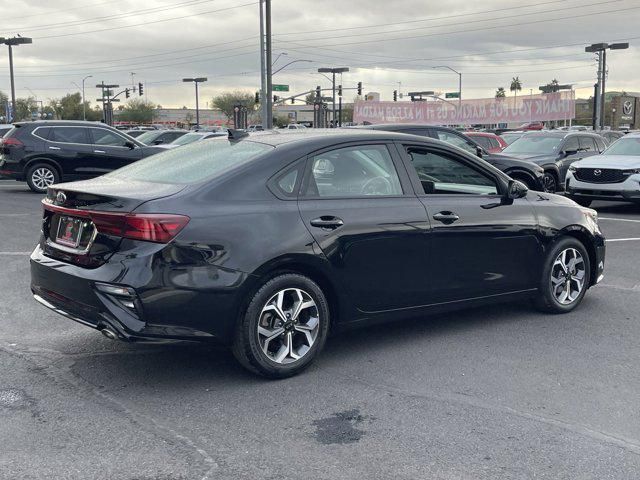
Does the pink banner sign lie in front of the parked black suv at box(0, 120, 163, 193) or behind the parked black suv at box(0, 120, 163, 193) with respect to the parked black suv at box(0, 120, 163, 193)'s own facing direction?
in front

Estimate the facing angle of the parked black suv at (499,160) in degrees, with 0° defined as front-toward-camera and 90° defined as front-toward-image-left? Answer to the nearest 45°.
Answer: approximately 270°

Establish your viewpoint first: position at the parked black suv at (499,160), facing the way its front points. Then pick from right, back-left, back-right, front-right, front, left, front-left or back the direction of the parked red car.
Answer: left

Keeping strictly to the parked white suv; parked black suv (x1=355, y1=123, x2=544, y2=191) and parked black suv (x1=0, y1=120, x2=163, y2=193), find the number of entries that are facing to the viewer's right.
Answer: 2

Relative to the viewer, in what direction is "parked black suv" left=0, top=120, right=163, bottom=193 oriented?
to the viewer's right

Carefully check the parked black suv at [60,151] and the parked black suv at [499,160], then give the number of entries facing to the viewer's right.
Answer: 2

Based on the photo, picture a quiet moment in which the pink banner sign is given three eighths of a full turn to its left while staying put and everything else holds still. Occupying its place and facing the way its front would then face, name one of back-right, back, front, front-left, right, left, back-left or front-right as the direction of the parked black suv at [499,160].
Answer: left

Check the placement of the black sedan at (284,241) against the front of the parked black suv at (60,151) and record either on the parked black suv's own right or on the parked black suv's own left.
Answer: on the parked black suv's own right

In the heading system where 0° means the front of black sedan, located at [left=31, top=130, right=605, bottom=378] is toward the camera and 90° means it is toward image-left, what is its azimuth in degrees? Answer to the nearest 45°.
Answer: approximately 225°

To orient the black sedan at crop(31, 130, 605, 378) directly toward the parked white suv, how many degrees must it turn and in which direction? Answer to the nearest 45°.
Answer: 0° — it already faces it

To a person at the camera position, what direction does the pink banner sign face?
facing away from the viewer and to the right of the viewer

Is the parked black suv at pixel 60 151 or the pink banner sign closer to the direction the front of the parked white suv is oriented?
the parked black suv

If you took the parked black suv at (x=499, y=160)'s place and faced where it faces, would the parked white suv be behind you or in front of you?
in front

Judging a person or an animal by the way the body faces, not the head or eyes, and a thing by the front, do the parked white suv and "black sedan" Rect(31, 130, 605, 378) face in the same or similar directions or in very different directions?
very different directions

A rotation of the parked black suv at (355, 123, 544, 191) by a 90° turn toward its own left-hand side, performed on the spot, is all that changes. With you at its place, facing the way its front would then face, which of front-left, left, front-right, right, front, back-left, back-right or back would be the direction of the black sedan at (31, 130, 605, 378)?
back

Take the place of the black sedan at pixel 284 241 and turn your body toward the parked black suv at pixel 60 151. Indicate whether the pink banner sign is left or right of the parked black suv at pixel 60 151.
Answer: right
